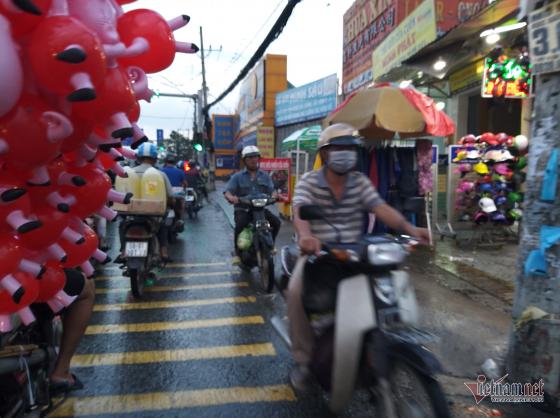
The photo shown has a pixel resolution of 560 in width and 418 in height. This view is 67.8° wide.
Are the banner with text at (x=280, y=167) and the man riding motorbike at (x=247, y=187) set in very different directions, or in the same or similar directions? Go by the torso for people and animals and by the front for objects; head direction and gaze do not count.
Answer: same or similar directions

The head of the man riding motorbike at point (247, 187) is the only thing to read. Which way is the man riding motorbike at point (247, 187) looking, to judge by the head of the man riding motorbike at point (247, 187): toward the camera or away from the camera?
toward the camera

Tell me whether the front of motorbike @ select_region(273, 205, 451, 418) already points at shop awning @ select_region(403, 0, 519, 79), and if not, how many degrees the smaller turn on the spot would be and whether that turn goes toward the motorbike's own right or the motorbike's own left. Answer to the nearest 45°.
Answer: approximately 135° to the motorbike's own left

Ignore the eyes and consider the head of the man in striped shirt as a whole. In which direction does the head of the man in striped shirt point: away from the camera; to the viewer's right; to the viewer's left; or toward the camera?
toward the camera

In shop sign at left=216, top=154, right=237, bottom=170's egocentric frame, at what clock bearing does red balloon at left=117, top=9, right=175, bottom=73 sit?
The red balloon is roughly at 12 o'clock from the shop sign.

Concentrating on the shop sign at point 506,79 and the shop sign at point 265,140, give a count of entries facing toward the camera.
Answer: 2

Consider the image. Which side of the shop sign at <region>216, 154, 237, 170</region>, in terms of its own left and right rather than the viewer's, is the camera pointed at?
front

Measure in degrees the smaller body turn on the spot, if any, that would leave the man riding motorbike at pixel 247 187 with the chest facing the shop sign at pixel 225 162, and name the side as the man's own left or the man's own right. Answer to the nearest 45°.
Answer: approximately 180°

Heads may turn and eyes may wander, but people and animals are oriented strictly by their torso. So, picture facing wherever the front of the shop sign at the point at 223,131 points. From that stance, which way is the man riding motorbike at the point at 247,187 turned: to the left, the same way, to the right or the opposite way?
the same way

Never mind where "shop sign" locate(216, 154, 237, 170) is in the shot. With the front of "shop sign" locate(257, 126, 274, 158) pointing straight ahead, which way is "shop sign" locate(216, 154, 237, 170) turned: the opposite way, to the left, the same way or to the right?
the same way

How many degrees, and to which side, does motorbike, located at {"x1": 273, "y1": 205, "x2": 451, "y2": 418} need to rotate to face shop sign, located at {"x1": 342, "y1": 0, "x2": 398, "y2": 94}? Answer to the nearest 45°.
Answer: approximately 135° to its left

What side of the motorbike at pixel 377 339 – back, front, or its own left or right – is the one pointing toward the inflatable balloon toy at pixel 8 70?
right

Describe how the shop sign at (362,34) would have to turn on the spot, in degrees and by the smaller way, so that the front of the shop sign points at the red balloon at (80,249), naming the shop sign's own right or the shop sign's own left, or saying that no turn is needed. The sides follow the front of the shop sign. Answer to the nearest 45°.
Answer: approximately 45° to the shop sign's own left

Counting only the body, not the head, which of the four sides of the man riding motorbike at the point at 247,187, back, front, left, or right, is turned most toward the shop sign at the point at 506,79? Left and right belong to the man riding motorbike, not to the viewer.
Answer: left

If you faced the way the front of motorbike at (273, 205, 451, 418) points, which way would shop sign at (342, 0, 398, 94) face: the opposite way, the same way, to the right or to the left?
to the right

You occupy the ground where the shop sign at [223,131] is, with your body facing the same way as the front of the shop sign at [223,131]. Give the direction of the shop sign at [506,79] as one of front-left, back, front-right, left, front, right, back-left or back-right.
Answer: front

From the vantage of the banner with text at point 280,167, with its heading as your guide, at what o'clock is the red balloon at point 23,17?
The red balloon is roughly at 12 o'clock from the banner with text.

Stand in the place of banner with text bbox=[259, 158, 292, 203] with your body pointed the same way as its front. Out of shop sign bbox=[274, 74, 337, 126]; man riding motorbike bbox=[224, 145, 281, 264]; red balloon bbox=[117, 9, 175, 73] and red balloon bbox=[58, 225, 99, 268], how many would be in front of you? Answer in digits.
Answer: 3

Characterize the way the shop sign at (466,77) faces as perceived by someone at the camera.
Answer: facing the viewer and to the left of the viewer

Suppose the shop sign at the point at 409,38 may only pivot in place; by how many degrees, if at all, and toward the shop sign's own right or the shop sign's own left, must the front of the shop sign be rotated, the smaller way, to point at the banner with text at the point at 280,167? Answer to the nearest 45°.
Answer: approximately 45° to the shop sign's own right

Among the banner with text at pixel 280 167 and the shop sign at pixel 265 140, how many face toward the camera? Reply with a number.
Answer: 2

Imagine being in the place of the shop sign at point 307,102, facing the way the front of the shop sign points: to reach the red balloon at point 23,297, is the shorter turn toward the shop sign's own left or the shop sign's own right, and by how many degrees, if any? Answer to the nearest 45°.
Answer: approximately 45° to the shop sign's own left
